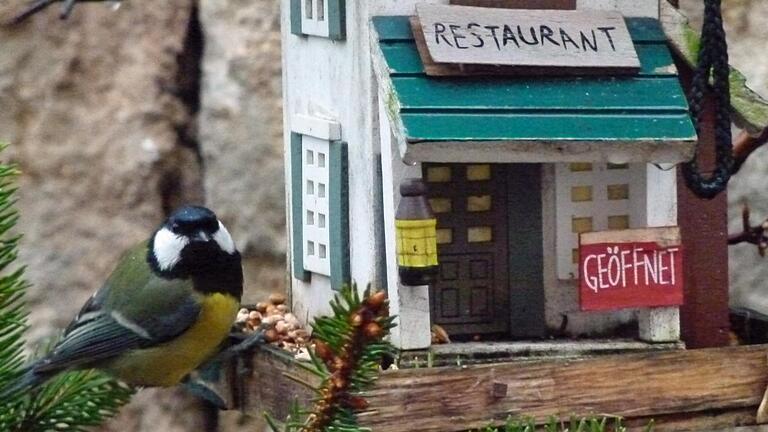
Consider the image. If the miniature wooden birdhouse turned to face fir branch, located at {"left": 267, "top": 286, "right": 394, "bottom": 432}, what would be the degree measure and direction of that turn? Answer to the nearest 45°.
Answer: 0° — it already faces it

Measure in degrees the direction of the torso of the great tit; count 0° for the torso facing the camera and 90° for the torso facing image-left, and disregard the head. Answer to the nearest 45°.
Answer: approximately 315°

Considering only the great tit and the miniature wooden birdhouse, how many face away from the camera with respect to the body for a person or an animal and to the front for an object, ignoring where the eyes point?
0

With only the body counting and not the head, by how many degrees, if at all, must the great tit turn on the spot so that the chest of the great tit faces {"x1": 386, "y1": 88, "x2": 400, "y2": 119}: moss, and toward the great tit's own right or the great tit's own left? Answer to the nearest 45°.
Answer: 0° — it already faces it

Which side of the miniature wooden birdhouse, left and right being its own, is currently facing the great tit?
right

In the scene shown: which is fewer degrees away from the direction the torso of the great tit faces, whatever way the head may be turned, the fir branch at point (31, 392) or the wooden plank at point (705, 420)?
the wooden plank

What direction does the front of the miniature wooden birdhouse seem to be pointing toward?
toward the camera

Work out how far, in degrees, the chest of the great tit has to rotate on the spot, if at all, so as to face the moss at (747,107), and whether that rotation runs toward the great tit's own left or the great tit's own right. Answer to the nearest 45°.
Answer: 0° — it already faces it
